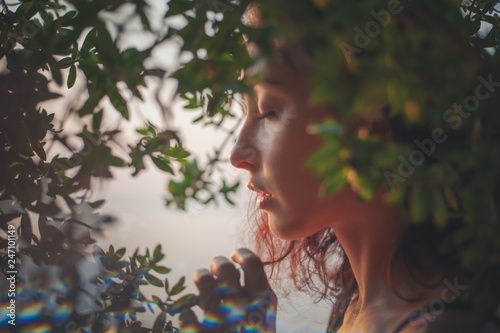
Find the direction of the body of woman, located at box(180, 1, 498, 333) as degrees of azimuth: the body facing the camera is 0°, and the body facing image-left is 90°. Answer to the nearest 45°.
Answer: approximately 90°

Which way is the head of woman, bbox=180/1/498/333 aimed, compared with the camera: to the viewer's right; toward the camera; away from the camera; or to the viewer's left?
to the viewer's left
